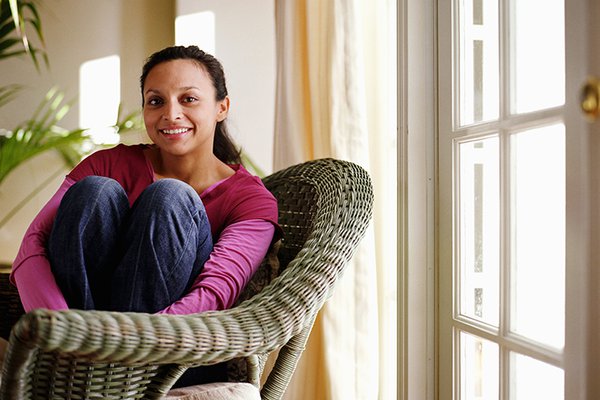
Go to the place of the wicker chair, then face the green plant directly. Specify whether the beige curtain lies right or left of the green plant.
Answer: right

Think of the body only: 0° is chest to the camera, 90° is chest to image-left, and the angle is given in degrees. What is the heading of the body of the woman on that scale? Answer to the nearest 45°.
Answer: approximately 45°

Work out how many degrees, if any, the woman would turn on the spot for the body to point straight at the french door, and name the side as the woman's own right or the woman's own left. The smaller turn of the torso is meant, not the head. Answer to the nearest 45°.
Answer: approximately 135° to the woman's own left

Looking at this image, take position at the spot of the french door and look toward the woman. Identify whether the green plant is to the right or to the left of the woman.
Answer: right

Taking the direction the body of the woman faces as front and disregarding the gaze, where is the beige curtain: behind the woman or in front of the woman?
behind

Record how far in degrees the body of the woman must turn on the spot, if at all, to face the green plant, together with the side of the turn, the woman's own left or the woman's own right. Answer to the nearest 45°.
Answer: approximately 135° to the woman's own right
